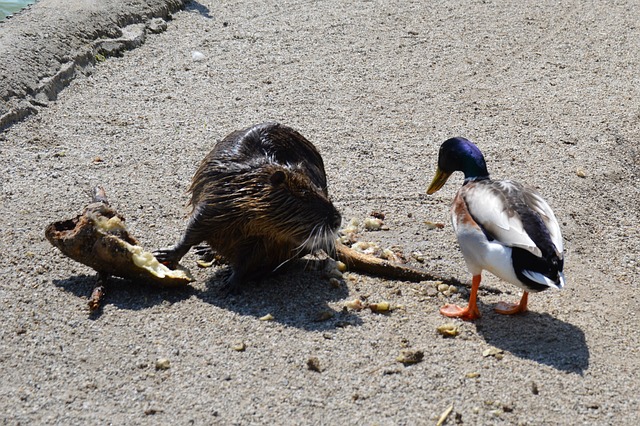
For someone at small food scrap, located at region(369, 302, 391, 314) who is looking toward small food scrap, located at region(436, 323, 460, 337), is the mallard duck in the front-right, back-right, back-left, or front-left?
front-left

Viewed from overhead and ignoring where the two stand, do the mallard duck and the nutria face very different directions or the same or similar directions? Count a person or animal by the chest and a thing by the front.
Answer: very different directions

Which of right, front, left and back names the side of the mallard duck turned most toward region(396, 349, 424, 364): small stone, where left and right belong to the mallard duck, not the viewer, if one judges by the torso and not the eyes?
left

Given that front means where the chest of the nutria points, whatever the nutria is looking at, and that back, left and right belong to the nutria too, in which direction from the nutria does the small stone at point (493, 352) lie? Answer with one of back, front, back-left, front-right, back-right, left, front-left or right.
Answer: front

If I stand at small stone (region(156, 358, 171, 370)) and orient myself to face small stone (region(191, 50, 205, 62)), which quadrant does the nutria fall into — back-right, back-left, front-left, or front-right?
front-right

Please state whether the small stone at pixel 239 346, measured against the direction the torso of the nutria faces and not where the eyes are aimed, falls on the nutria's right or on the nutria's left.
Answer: on the nutria's right

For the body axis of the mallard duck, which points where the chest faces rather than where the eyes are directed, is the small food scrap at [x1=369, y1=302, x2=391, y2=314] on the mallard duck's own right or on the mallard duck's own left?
on the mallard duck's own left

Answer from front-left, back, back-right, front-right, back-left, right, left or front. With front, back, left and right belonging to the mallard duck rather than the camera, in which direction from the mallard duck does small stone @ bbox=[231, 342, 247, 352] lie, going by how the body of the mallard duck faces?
left

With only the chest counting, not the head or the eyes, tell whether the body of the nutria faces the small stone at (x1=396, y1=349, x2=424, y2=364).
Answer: yes

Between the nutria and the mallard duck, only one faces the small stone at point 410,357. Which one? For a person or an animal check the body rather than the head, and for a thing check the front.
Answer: the nutria

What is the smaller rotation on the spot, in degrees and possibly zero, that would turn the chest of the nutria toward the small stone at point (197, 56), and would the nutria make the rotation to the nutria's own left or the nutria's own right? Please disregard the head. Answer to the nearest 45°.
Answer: approximately 135° to the nutria's own left

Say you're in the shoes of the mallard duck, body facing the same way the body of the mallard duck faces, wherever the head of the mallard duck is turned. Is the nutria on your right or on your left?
on your left

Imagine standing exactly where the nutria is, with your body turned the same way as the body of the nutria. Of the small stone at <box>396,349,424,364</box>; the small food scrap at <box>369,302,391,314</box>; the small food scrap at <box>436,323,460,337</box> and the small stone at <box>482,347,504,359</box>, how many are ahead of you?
4

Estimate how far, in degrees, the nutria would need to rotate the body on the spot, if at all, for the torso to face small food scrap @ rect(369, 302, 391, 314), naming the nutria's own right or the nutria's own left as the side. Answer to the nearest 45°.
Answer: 0° — it already faces it

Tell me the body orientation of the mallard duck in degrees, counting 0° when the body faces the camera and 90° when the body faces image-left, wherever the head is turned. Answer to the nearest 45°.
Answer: approximately 135°

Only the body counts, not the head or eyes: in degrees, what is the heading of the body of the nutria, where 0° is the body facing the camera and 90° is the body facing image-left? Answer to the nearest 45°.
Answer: approximately 315°

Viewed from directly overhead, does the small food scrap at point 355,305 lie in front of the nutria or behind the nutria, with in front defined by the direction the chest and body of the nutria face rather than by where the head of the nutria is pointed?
in front
